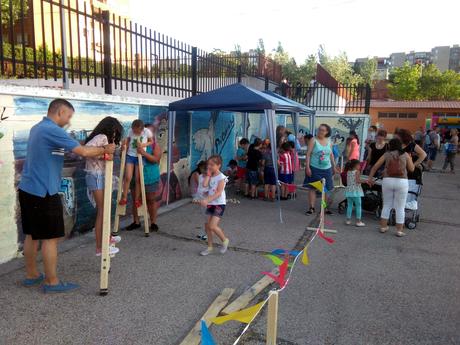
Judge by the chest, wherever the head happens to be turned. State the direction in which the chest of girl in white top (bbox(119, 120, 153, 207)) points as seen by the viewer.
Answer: toward the camera

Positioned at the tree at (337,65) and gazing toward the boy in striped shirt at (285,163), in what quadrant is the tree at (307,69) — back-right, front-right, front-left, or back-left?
front-right

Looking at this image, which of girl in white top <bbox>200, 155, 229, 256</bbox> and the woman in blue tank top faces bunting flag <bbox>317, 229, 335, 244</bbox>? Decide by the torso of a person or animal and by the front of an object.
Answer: the woman in blue tank top

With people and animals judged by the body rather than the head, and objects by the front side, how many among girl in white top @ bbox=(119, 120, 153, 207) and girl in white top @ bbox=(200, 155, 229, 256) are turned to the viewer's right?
0

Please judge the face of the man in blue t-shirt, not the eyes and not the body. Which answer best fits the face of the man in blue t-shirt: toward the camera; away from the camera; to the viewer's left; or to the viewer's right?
to the viewer's right

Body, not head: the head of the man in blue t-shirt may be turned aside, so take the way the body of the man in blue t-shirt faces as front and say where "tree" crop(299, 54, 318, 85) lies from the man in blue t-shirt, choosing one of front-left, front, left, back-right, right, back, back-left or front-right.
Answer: front-left

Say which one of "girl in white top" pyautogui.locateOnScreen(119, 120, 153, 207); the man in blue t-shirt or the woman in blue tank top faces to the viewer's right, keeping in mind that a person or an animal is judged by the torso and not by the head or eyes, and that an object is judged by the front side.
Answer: the man in blue t-shirt

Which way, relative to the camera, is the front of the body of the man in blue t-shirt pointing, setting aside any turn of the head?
to the viewer's right

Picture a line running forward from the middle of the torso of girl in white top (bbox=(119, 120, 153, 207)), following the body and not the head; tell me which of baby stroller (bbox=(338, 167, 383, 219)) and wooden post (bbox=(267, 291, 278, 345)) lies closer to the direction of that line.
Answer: the wooden post

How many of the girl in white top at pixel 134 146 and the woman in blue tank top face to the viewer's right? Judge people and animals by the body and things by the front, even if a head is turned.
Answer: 0

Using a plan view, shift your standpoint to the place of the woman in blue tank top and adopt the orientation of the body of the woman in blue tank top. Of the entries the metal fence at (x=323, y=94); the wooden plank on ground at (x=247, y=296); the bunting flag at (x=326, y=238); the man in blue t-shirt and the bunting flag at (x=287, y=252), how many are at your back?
1

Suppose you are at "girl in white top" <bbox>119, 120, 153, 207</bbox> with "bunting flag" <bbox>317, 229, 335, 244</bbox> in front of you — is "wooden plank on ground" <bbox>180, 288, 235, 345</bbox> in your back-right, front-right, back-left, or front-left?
front-right

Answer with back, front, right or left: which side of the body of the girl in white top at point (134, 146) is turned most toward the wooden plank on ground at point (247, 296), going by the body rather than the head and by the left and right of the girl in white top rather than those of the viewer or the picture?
front

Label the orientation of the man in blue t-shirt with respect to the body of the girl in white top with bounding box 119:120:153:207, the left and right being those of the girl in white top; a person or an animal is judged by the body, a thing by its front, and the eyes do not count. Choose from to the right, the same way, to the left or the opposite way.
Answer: to the left

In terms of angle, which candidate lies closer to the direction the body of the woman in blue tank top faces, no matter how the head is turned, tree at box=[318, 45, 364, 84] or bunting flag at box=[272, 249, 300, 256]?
the bunting flag

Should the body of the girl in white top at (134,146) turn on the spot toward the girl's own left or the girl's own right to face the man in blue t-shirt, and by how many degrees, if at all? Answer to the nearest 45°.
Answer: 0° — they already face them

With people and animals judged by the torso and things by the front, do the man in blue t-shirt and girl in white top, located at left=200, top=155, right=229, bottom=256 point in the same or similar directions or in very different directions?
very different directions

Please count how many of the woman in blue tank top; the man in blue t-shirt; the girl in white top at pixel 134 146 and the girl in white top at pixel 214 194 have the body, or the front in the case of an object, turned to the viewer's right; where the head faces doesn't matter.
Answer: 1

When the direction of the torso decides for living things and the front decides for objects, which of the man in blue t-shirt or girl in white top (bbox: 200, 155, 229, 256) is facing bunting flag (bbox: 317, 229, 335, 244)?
the man in blue t-shirt

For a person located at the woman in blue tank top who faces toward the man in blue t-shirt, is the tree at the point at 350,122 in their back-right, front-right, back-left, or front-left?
back-right

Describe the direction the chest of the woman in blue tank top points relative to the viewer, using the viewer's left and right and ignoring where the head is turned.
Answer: facing the viewer
